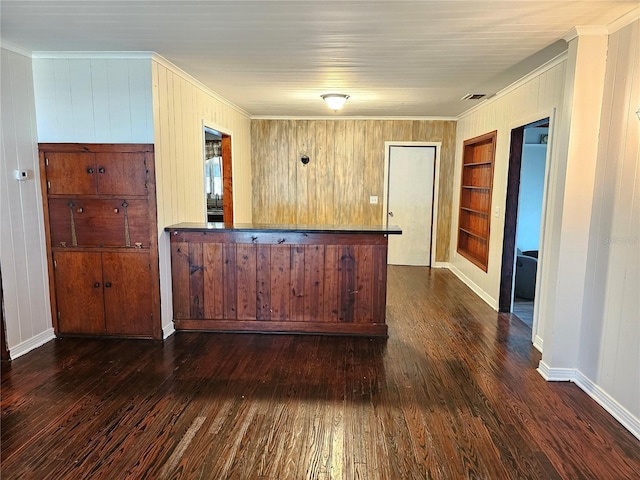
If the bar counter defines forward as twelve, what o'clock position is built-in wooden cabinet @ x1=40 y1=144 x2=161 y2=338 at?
The built-in wooden cabinet is roughly at 3 o'clock from the bar counter.

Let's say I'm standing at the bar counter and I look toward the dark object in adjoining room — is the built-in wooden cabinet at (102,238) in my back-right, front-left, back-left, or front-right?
back-left

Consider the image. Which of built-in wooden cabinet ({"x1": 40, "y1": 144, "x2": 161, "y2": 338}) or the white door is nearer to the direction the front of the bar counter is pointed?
the built-in wooden cabinet

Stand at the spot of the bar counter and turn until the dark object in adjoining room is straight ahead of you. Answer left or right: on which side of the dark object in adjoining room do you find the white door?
left

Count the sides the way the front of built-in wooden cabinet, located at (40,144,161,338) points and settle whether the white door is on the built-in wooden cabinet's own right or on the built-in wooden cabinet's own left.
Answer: on the built-in wooden cabinet's own left

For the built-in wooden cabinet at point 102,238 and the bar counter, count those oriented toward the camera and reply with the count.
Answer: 2

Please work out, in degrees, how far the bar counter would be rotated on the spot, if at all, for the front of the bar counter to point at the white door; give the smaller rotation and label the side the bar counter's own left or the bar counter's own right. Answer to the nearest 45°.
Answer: approximately 135° to the bar counter's own left

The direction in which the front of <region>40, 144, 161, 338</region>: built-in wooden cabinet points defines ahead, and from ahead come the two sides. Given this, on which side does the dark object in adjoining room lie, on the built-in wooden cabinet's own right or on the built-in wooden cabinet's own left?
on the built-in wooden cabinet's own left

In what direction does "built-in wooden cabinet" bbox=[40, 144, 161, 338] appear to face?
toward the camera

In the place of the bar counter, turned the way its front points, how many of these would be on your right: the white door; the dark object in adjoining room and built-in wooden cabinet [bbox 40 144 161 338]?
1

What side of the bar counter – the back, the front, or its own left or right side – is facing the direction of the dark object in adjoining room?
left

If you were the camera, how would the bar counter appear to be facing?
facing the viewer
